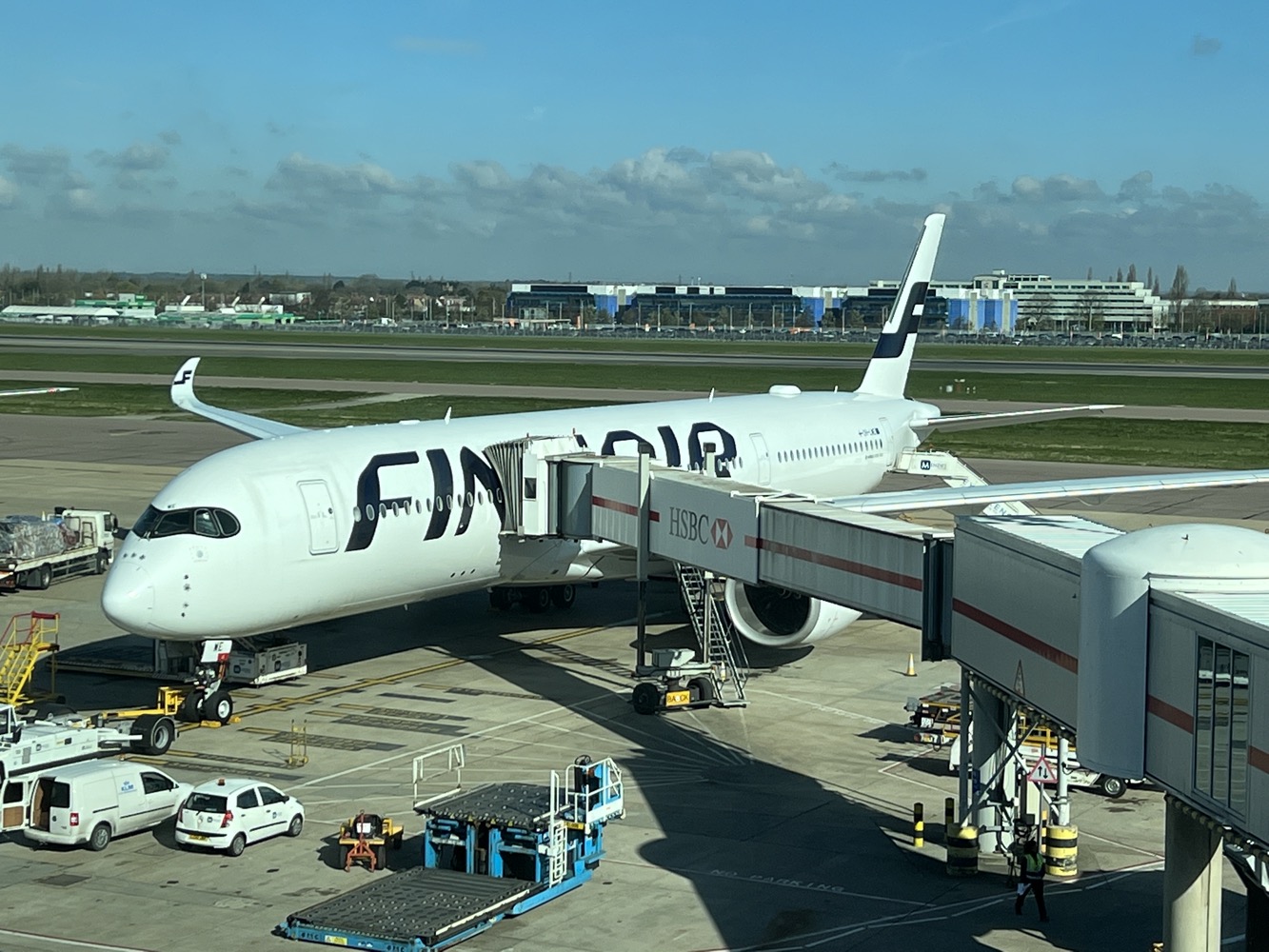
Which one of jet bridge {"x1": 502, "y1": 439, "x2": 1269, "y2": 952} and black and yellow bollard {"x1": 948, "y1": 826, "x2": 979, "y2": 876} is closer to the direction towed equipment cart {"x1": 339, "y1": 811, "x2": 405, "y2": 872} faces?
the black and yellow bollard

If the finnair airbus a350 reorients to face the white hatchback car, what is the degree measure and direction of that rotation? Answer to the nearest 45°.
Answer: approximately 45° to its left

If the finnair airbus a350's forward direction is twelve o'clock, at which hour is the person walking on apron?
The person walking on apron is roughly at 9 o'clock from the finnair airbus a350.

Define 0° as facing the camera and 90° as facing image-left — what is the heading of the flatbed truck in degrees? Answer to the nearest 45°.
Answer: approximately 225°

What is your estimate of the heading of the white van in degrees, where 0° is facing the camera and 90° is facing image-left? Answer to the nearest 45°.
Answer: approximately 225°

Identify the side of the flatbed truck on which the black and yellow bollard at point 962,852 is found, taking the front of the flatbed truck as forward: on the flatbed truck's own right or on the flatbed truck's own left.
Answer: on the flatbed truck's own right

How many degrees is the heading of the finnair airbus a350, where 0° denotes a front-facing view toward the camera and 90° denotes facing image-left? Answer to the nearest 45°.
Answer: approximately 45°

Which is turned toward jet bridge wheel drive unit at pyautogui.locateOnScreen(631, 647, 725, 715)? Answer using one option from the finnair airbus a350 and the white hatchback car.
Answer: the white hatchback car
